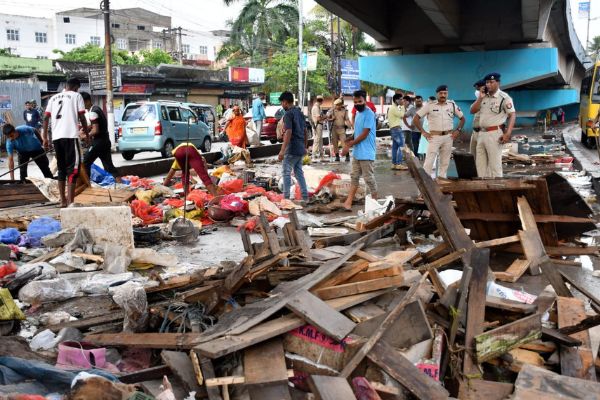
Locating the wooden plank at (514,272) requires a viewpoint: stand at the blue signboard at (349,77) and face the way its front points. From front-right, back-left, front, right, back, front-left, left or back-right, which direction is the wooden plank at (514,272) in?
front

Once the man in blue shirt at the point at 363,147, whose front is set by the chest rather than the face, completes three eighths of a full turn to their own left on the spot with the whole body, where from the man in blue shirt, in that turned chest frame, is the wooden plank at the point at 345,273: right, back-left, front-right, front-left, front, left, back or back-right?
right

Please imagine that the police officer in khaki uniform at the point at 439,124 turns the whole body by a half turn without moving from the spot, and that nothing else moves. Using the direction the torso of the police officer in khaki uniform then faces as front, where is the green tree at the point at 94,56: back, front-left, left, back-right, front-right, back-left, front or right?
front-left

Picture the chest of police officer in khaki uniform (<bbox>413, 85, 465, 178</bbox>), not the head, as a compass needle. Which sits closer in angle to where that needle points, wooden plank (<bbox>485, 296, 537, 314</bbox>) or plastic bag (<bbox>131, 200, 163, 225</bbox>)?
the wooden plank

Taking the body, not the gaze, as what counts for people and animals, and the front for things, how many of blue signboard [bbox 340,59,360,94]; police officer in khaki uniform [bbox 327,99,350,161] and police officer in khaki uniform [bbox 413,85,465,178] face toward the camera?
3

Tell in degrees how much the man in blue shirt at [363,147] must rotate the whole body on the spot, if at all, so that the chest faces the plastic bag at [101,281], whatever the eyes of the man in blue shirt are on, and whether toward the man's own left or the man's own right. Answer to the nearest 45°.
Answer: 0° — they already face it

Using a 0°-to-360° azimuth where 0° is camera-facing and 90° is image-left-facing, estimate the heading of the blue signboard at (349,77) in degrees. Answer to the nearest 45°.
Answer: approximately 0°

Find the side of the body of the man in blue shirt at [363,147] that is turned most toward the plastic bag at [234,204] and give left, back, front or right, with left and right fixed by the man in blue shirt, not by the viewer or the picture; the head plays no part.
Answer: front

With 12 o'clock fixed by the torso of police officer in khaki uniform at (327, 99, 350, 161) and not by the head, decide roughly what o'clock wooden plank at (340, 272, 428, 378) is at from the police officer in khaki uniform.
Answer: The wooden plank is roughly at 12 o'clock from the police officer in khaki uniform.

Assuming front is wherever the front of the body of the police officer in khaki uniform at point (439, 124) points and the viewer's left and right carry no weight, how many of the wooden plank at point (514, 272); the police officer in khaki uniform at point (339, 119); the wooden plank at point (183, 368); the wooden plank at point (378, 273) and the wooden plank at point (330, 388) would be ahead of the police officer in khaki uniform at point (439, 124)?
4

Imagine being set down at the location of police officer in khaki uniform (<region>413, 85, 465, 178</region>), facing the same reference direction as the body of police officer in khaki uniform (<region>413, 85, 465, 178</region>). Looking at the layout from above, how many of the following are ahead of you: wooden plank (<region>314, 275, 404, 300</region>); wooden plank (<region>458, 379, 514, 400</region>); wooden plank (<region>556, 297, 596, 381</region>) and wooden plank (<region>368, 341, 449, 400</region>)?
4

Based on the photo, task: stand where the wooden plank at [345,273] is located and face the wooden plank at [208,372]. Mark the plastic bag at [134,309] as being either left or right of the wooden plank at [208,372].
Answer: right

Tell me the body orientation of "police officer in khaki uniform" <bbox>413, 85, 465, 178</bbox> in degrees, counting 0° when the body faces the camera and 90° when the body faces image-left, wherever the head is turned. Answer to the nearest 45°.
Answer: approximately 0°

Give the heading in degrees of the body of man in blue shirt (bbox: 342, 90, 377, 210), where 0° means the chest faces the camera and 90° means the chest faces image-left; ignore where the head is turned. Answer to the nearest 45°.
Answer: approximately 45°

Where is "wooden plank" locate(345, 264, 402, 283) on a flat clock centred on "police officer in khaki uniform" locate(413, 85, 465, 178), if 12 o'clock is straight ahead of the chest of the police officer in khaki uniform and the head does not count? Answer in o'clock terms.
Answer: The wooden plank is roughly at 12 o'clock from the police officer in khaki uniform.
